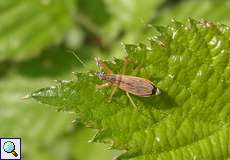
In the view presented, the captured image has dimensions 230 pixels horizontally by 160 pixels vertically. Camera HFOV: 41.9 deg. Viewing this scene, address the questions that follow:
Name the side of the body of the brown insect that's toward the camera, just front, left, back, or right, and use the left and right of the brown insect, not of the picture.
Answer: left

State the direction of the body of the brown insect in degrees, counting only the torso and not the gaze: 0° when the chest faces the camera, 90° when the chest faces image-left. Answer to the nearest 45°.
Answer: approximately 90°
